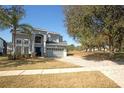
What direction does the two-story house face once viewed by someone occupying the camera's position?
facing the viewer

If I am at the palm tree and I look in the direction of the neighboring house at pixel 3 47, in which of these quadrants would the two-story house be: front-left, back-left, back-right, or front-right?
front-right

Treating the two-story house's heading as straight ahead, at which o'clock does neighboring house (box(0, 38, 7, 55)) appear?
The neighboring house is roughly at 4 o'clock from the two-story house.

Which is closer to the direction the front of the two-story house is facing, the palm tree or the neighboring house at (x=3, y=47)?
the palm tree

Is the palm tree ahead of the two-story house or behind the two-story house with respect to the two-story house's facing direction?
ahead

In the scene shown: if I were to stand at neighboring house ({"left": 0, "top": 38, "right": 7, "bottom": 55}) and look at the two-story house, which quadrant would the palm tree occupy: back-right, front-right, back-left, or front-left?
front-right
